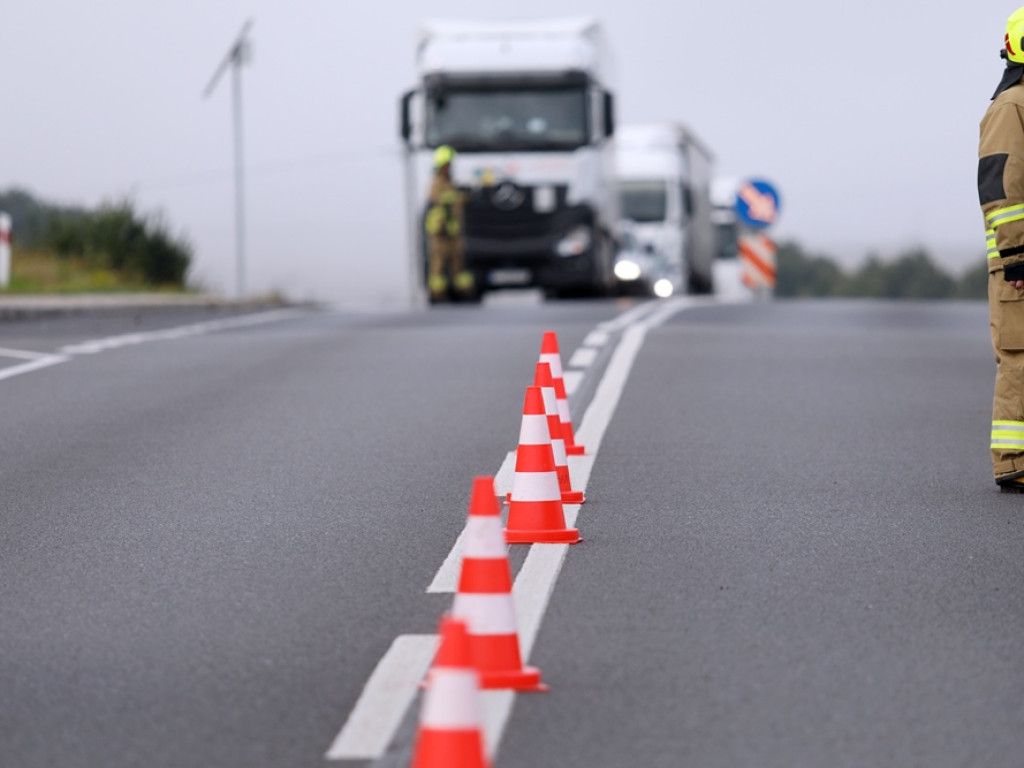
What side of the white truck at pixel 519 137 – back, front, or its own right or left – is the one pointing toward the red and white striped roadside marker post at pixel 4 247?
right

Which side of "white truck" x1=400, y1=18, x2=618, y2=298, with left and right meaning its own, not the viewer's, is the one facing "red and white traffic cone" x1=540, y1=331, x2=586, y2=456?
front

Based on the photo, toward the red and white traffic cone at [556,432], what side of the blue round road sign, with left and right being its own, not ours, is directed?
front

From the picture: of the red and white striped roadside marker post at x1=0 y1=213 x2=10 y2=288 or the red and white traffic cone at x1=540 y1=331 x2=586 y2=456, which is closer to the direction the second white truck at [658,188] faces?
the red and white traffic cone

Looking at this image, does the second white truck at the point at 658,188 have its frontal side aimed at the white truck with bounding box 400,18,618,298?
yes

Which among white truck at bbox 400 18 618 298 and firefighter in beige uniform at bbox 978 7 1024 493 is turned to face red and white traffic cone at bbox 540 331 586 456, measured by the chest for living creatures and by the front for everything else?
the white truck

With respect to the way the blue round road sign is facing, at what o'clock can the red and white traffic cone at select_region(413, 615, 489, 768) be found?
The red and white traffic cone is roughly at 12 o'clock from the blue round road sign.

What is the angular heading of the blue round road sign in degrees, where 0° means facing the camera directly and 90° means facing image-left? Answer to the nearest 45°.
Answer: approximately 0°

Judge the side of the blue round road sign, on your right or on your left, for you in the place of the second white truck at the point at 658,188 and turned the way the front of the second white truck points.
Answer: on your left

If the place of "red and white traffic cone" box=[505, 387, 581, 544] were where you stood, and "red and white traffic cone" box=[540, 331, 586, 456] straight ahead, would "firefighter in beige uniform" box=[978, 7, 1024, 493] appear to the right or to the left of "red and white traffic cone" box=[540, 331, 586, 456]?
right
